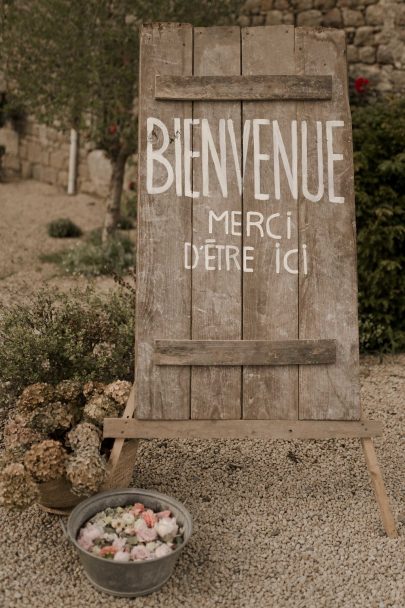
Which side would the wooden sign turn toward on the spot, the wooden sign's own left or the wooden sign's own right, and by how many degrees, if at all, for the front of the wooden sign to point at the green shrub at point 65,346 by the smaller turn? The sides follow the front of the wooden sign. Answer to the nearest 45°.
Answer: approximately 135° to the wooden sign's own right

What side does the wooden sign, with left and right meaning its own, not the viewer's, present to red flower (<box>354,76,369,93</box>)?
back

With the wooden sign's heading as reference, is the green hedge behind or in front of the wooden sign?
behind

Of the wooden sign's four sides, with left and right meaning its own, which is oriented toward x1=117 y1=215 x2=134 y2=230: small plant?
back

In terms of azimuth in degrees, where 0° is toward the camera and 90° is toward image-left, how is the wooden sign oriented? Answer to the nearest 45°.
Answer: approximately 0°
